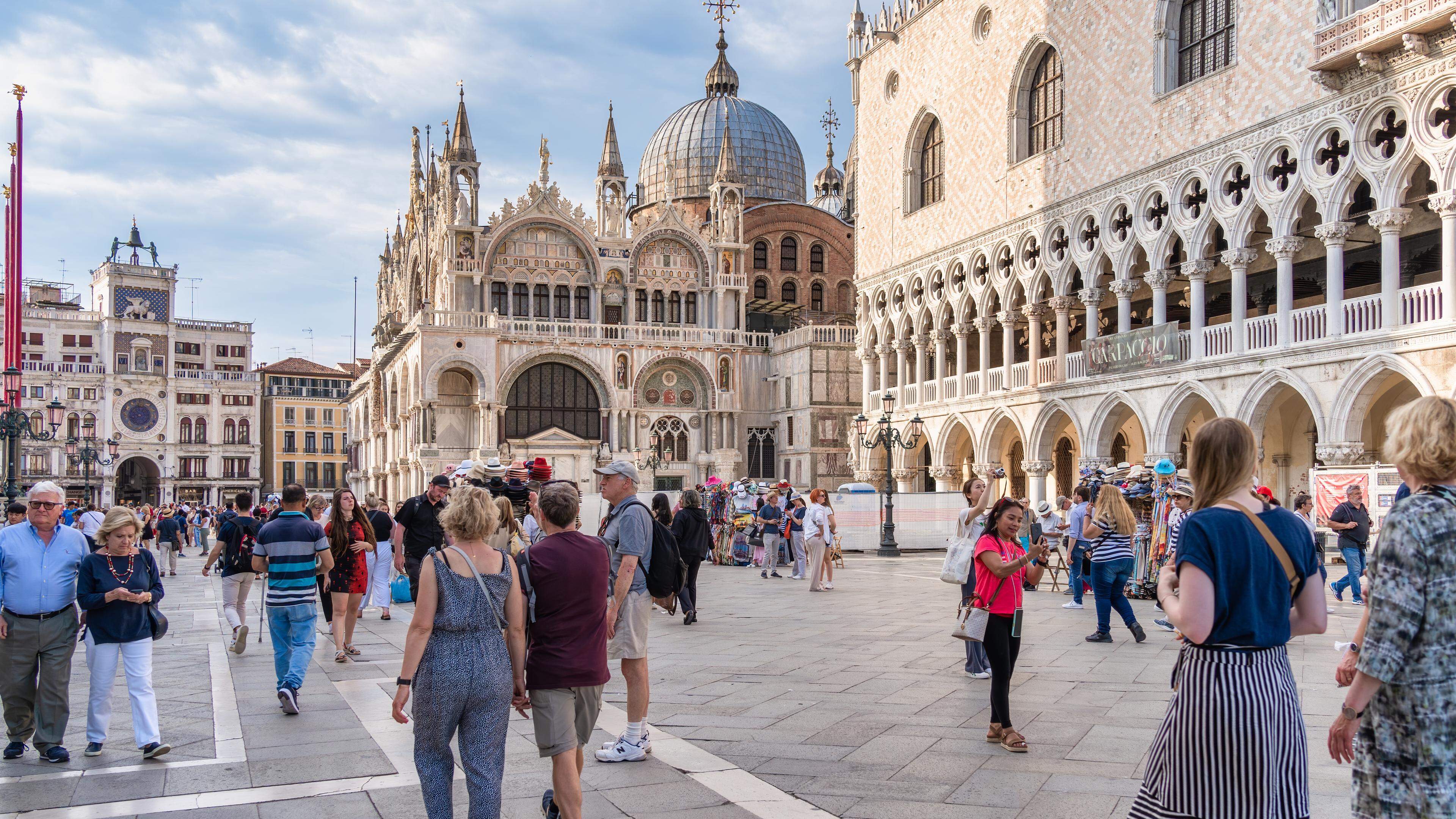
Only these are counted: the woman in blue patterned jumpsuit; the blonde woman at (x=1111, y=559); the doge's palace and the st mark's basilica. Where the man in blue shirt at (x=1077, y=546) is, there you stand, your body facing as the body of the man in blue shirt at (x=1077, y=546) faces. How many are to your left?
2

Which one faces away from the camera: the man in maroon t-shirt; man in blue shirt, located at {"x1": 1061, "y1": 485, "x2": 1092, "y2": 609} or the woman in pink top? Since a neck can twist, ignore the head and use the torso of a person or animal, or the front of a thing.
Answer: the man in maroon t-shirt

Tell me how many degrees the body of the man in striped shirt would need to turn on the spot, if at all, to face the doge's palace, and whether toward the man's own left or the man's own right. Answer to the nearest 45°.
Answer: approximately 45° to the man's own right

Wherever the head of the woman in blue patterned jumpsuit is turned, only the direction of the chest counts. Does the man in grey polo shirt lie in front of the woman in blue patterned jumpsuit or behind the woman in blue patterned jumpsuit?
in front

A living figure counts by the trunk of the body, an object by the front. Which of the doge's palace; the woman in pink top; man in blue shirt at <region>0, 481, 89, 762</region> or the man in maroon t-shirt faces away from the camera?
the man in maroon t-shirt

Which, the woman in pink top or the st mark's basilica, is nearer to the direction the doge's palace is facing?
the woman in pink top

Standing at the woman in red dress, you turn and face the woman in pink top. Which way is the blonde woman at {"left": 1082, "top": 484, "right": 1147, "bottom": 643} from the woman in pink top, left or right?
left

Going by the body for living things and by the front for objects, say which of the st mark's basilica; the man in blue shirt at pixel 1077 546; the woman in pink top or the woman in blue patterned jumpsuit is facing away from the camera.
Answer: the woman in blue patterned jumpsuit

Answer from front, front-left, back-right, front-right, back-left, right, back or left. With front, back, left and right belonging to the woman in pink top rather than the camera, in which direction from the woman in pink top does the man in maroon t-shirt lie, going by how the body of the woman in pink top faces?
right

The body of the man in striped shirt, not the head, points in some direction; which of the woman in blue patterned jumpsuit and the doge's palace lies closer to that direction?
the doge's palace
